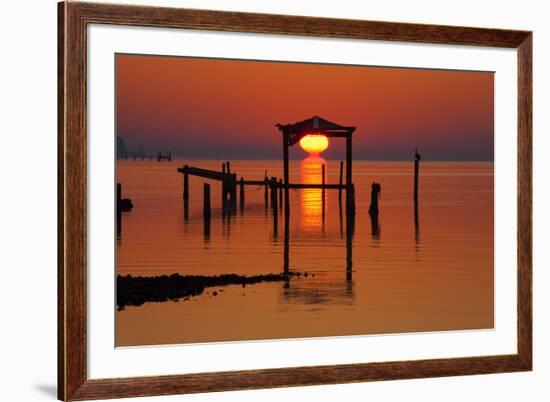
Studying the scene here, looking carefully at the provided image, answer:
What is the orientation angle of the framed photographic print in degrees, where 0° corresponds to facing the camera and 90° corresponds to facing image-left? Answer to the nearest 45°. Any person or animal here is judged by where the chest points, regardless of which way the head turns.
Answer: approximately 315°
